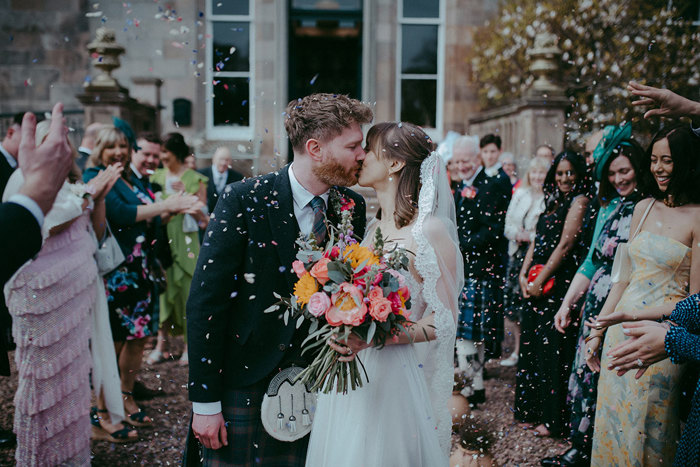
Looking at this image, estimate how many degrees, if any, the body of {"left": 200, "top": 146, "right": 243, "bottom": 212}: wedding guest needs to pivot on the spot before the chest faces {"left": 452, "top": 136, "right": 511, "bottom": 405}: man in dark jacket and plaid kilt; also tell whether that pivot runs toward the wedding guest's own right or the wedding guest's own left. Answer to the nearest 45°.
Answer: approximately 45° to the wedding guest's own left

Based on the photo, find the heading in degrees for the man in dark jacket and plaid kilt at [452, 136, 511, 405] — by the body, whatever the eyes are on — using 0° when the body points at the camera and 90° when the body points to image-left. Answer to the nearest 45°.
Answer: approximately 45°

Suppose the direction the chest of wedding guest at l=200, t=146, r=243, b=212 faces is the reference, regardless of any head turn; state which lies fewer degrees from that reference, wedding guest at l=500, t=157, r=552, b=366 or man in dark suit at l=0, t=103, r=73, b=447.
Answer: the man in dark suit

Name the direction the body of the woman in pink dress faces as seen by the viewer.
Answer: to the viewer's right

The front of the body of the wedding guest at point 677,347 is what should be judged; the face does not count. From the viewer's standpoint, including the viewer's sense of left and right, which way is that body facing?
facing to the left of the viewer

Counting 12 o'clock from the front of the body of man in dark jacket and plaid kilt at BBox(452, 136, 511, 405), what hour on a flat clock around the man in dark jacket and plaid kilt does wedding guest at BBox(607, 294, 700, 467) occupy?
The wedding guest is roughly at 10 o'clock from the man in dark jacket and plaid kilt.

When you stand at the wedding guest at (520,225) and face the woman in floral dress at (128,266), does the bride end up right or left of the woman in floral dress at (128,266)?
left

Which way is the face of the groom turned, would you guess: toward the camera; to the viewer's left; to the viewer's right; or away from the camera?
to the viewer's right

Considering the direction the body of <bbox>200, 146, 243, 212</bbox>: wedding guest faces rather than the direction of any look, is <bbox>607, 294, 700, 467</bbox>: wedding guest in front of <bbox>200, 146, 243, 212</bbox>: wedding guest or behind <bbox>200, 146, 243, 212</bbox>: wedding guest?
in front

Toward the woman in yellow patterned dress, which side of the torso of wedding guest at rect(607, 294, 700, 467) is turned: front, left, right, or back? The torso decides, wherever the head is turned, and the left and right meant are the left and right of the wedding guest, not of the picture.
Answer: right

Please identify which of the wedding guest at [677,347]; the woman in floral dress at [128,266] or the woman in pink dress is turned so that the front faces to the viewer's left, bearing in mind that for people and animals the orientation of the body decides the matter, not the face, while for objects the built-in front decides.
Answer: the wedding guest
